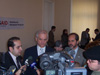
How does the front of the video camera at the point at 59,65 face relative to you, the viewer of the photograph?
facing away from the viewer and to the left of the viewer
